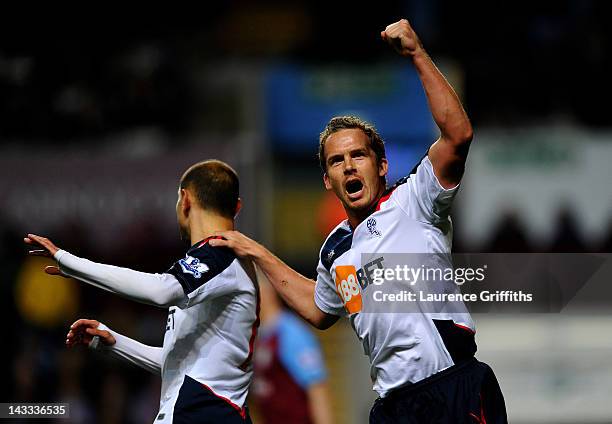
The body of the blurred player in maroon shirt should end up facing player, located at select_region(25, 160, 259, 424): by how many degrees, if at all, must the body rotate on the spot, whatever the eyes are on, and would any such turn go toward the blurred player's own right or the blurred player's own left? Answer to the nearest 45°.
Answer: approximately 45° to the blurred player's own left

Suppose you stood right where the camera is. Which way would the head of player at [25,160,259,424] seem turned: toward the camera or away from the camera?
away from the camera

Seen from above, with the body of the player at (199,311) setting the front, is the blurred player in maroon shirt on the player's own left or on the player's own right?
on the player's own right

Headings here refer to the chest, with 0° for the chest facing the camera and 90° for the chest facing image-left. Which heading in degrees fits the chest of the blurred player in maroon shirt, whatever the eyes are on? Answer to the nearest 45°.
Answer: approximately 45°
